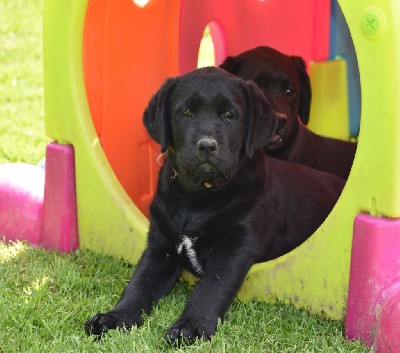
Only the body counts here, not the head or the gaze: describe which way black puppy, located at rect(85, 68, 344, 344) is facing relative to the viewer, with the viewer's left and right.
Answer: facing the viewer and to the left of the viewer

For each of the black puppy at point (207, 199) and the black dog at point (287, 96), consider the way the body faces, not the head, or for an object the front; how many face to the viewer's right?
0

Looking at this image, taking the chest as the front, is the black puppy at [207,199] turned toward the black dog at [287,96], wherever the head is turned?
no

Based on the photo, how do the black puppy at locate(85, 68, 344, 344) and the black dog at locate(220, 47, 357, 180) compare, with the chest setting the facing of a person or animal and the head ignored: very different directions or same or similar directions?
same or similar directions

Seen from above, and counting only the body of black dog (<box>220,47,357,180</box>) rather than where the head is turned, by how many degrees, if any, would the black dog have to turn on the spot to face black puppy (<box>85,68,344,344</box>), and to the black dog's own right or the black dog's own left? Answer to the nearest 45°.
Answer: approximately 45° to the black dog's own left
